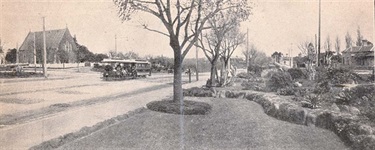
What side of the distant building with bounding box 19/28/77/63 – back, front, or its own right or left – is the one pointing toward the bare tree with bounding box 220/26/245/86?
front

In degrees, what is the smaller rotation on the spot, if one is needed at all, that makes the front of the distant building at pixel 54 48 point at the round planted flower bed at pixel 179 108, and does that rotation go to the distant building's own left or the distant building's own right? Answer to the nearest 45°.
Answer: approximately 45° to the distant building's own right

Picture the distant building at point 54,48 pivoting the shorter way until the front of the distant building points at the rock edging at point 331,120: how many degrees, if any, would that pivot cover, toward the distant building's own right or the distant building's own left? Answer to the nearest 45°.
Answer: approximately 45° to the distant building's own right

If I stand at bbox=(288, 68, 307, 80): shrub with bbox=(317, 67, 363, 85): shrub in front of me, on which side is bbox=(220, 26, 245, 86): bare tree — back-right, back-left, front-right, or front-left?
front-right

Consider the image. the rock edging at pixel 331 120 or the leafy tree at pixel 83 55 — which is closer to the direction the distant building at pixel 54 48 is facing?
the rock edging

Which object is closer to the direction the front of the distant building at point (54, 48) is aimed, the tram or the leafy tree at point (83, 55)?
the tram

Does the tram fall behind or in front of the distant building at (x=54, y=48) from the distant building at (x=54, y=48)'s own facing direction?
in front

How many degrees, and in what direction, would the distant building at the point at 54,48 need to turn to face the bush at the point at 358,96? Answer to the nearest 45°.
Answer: approximately 45° to its right

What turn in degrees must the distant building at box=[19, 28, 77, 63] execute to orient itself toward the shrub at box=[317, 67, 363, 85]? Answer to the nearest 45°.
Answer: approximately 45° to its right

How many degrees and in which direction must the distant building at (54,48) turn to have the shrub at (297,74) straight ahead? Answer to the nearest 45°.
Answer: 0° — it already faces it

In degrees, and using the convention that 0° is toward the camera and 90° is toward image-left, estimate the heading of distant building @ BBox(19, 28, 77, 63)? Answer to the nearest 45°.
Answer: approximately 315°

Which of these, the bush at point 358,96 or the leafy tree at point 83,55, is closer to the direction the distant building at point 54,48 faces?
the bush
